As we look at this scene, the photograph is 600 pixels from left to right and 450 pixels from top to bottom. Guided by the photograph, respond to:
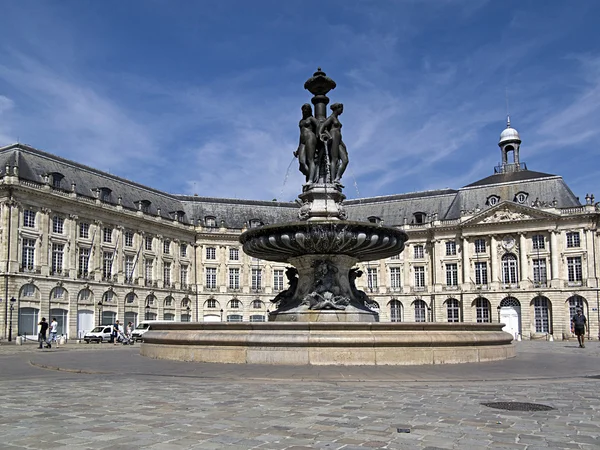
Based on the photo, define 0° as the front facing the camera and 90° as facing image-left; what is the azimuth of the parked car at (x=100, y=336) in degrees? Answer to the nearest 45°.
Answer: approximately 45°

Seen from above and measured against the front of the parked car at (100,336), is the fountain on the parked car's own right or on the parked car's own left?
on the parked car's own left
